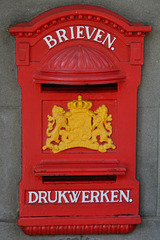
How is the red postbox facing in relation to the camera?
toward the camera
